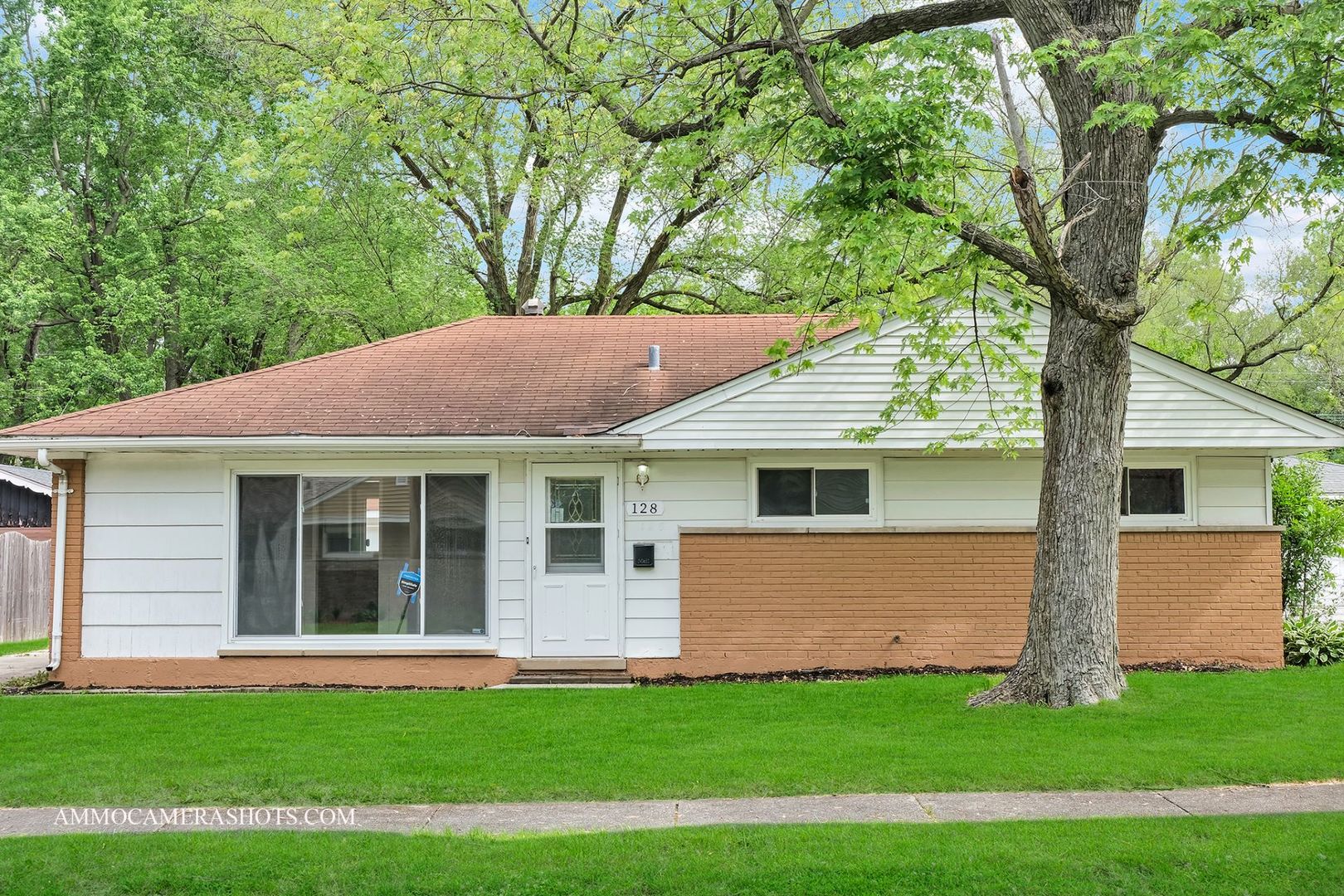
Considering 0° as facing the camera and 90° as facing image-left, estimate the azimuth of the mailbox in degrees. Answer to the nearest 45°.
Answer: approximately 0°

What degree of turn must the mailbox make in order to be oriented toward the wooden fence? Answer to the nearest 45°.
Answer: approximately 135° to its right

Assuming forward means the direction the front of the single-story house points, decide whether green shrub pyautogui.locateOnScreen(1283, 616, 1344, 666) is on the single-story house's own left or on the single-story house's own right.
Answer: on the single-story house's own left

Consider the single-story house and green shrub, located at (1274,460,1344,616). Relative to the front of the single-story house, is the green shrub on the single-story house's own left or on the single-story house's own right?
on the single-story house's own left

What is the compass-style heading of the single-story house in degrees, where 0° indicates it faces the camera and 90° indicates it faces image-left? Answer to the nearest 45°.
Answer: approximately 0°

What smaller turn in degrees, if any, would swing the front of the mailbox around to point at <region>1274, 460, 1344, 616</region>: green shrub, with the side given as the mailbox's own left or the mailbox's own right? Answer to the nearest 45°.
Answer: approximately 90° to the mailbox's own left

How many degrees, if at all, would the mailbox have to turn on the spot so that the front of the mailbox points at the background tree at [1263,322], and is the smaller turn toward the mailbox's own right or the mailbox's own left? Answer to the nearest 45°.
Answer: approximately 135° to the mailbox's own left
